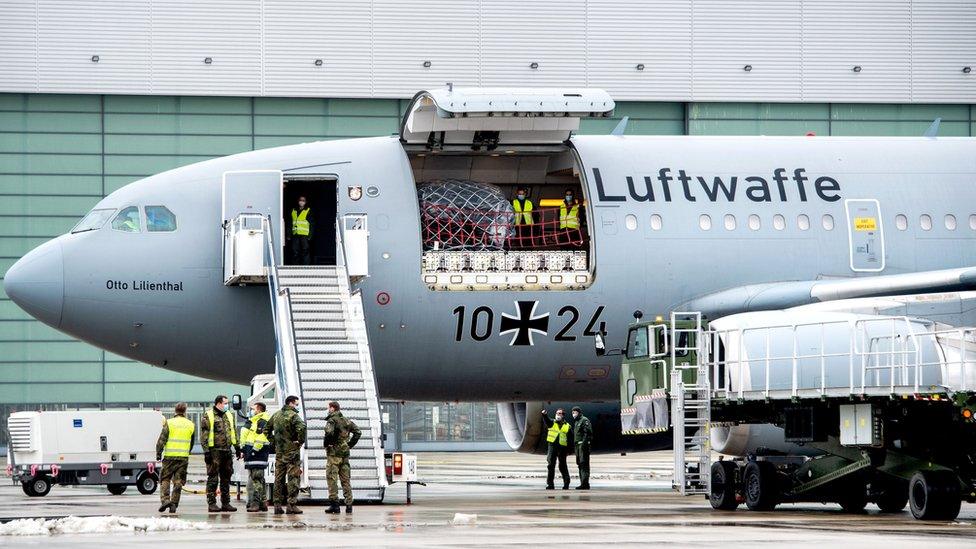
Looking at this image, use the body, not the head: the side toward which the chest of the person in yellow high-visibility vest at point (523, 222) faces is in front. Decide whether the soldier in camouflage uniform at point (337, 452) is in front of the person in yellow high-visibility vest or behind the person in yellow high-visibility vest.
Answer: in front

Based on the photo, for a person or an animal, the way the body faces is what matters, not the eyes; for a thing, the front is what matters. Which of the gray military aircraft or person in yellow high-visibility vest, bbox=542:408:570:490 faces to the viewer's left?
the gray military aircraft

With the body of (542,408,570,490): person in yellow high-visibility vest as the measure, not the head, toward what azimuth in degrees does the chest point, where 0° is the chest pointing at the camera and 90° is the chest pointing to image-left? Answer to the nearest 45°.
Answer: approximately 0°

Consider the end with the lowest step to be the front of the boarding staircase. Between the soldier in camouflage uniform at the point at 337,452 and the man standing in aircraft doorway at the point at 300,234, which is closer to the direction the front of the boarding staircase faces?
the soldier in camouflage uniform

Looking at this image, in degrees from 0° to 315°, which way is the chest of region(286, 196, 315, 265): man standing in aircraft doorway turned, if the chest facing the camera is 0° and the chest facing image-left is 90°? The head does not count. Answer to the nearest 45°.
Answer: approximately 0°

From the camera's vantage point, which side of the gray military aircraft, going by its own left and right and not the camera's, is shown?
left

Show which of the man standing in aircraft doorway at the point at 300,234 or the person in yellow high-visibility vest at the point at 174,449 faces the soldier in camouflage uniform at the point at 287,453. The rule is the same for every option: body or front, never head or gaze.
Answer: the man standing in aircraft doorway

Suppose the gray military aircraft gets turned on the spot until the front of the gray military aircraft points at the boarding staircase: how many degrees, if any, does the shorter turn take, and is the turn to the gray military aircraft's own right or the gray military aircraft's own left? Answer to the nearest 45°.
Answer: approximately 45° to the gray military aircraft's own left

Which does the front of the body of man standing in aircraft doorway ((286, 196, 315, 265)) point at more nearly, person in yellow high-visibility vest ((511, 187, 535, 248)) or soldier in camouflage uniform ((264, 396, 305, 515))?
the soldier in camouflage uniform

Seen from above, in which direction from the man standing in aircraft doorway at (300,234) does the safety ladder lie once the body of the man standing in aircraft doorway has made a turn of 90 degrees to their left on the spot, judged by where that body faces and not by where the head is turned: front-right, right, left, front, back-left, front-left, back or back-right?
front-right

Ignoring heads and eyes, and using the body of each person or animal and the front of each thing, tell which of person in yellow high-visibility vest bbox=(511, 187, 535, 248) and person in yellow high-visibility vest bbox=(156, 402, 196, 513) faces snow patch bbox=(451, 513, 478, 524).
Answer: person in yellow high-visibility vest bbox=(511, 187, 535, 248)
